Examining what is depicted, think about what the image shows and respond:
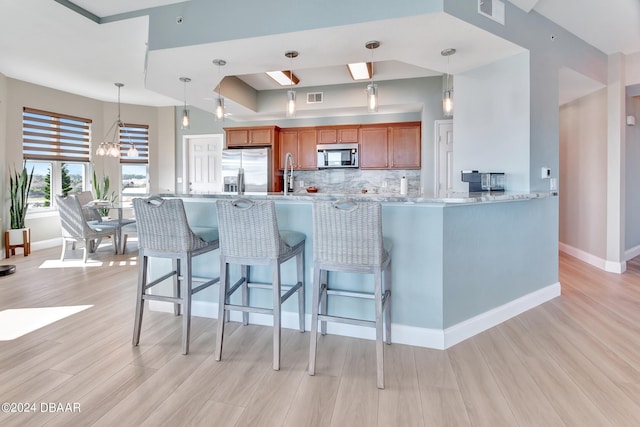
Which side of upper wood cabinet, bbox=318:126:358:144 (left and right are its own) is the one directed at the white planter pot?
right

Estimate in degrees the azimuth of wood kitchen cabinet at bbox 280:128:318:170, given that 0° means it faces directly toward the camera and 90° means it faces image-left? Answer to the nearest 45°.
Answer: approximately 0°

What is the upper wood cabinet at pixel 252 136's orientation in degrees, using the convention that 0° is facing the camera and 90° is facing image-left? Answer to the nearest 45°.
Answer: approximately 0°

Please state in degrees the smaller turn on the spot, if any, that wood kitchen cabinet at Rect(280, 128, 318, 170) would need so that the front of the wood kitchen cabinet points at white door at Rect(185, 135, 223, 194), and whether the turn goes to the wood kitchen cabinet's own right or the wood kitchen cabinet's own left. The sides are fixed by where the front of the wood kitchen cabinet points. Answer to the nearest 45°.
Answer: approximately 135° to the wood kitchen cabinet's own right

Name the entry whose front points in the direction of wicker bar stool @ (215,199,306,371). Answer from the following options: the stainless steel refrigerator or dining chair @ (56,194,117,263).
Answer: the stainless steel refrigerator

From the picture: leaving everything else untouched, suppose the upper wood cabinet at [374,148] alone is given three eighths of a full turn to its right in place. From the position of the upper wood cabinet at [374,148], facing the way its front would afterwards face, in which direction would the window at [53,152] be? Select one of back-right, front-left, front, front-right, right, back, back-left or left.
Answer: front-left

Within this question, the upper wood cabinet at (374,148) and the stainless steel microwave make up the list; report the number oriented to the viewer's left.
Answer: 0

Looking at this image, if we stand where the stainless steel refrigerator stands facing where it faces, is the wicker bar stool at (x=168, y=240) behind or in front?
in front

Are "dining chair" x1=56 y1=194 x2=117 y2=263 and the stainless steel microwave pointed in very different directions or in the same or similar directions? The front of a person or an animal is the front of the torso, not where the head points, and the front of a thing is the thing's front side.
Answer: very different directions
